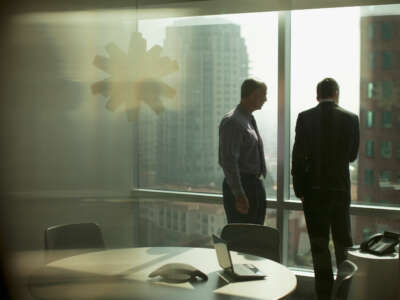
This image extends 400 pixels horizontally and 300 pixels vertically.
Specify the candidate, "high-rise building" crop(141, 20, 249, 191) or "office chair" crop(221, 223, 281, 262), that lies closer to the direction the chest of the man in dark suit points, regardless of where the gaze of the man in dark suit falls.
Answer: the high-rise building

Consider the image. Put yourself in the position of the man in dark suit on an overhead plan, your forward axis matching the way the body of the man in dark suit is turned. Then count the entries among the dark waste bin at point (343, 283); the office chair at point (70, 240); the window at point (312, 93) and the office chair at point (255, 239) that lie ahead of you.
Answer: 1

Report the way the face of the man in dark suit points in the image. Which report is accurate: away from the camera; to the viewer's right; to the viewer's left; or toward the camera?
away from the camera

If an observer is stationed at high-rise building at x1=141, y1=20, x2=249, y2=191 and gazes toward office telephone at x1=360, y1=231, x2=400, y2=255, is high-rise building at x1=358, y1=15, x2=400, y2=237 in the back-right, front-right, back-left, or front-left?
front-left

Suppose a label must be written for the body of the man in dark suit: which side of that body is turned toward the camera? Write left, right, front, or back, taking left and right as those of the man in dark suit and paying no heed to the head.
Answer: back

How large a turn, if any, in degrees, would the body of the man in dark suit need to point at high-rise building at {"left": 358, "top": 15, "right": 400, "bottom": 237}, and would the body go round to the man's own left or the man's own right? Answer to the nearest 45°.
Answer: approximately 45° to the man's own right

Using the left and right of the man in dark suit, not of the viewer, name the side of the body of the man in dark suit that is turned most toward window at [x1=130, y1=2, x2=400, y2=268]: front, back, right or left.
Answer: front

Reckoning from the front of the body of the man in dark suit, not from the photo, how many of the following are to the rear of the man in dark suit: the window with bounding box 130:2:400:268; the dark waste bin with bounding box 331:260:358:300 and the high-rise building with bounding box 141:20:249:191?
1

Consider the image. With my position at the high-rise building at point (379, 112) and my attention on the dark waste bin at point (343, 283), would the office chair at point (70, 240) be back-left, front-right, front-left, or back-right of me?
front-right

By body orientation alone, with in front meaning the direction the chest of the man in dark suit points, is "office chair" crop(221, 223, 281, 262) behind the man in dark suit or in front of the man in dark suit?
behind
